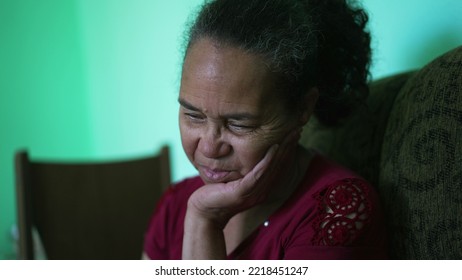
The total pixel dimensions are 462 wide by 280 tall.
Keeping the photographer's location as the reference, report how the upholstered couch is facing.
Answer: facing the viewer and to the left of the viewer

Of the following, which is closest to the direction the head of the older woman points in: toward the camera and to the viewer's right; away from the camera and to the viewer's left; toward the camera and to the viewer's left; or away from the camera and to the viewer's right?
toward the camera and to the viewer's left
